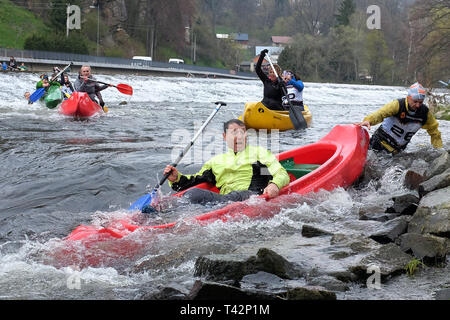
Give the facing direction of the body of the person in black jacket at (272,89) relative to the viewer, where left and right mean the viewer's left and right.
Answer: facing the viewer and to the left of the viewer

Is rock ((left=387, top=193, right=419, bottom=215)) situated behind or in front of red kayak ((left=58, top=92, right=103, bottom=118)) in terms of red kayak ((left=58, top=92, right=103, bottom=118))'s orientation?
in front

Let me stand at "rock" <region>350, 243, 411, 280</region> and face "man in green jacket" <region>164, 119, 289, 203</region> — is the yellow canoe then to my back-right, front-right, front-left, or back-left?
front-right

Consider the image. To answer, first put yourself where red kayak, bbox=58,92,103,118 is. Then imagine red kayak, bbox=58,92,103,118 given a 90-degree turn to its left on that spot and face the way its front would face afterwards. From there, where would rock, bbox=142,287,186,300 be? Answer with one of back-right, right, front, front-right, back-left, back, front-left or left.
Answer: right

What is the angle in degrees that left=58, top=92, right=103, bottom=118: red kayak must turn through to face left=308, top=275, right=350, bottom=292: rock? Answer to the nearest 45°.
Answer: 0° — it already faces it

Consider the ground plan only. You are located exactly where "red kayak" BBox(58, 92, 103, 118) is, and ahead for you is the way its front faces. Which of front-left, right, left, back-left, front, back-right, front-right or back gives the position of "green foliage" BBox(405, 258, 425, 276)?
front

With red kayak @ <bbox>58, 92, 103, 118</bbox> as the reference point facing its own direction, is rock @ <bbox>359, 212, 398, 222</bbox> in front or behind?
in front

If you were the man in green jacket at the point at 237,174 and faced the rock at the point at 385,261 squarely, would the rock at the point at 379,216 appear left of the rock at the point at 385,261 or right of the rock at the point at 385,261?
left

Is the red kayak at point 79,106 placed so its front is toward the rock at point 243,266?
yes

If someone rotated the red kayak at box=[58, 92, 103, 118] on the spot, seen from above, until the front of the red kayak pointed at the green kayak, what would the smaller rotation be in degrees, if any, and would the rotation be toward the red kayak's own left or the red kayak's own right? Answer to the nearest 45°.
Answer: approximately 180°

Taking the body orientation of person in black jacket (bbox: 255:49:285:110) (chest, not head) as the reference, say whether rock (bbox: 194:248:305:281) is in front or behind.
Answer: in front

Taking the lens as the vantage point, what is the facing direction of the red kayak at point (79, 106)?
facing the viewer

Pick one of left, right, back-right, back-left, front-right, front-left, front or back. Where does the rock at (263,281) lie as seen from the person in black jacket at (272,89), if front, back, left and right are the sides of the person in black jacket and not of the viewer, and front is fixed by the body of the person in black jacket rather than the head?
front-left

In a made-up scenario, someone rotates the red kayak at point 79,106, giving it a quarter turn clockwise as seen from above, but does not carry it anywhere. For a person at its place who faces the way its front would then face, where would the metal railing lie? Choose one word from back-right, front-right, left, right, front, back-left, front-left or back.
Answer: right

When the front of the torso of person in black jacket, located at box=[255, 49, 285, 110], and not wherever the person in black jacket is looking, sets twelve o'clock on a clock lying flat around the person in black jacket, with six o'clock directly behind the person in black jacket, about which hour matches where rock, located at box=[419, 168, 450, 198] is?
The rock is roughly at 10 o'clock from the person in black jacket.

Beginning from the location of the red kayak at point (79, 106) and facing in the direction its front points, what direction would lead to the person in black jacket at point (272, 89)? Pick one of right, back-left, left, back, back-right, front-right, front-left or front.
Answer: front-left

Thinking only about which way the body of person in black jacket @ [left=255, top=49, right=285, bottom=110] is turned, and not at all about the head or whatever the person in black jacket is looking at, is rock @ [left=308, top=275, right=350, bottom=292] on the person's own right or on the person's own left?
on the person's own left
